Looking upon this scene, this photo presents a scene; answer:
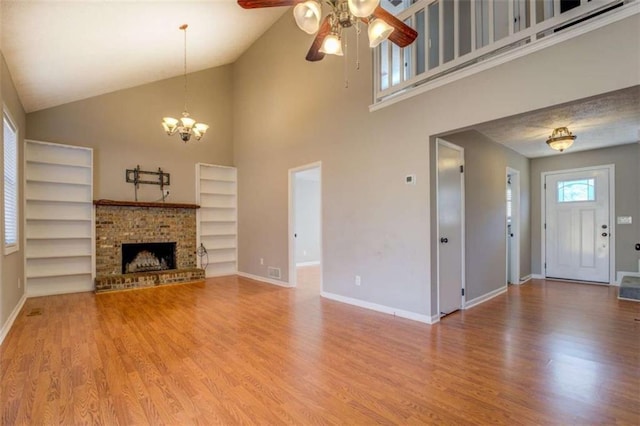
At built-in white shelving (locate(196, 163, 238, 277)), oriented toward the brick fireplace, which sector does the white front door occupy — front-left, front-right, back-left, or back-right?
back-left

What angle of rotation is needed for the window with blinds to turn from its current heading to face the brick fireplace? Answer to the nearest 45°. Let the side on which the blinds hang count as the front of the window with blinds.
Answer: approximately 45° to its left

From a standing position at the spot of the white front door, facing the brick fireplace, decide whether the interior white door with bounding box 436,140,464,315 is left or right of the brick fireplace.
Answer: left

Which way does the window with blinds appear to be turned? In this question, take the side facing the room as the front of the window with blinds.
to the viewer's right

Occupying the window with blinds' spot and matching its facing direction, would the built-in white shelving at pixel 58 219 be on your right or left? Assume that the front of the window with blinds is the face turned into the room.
on your left

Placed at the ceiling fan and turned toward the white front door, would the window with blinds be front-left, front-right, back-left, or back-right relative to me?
back-left
